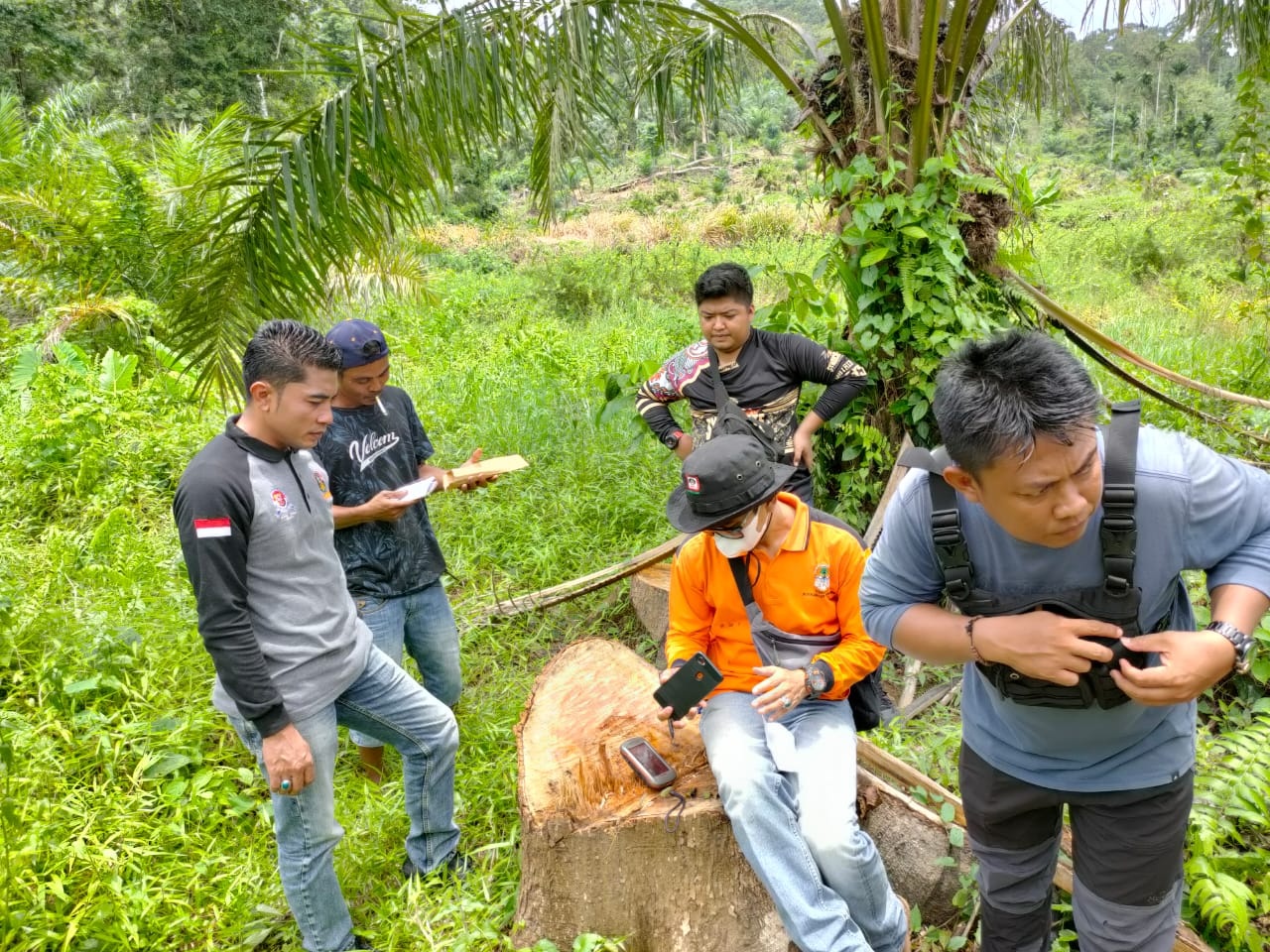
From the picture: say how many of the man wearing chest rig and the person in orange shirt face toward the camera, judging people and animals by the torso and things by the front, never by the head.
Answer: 2

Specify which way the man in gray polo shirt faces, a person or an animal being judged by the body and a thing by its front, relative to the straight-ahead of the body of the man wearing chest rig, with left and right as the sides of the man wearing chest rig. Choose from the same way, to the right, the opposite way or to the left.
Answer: to the left

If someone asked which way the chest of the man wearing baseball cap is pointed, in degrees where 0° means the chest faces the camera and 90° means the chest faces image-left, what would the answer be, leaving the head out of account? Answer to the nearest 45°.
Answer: approximately 315°

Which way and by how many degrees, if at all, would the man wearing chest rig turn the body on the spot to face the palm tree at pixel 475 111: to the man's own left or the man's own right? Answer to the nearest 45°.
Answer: approximately 135° to the man's own right

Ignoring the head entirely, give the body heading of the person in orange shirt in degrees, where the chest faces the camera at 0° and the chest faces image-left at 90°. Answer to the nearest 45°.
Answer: approximately 0°

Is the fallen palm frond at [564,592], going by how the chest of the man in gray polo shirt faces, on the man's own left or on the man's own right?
on the man's own left

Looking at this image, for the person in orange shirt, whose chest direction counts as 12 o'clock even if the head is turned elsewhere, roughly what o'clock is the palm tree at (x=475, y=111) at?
The palm tree is roughly at 5 o'clock from the person in orange shirt.

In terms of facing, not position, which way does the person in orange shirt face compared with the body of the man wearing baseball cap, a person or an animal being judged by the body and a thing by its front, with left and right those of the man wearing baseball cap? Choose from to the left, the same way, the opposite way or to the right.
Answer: to the right

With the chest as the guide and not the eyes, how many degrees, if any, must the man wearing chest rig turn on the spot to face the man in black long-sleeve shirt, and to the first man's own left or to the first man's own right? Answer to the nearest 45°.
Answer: approximately 135° to the first man's own right
